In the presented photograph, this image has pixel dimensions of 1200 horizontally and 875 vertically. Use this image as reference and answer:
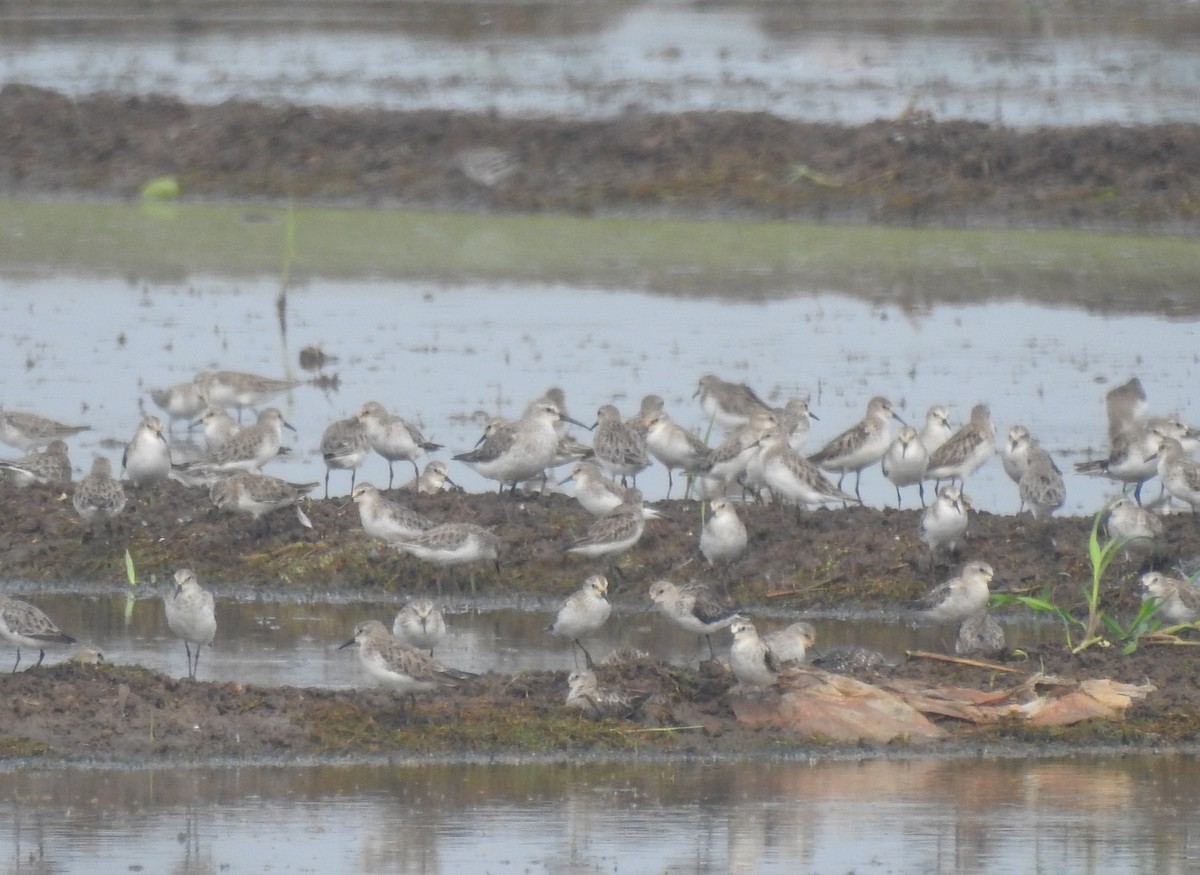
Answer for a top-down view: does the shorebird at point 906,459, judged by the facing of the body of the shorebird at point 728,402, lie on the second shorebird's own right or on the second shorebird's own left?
on the second shorebird's own left

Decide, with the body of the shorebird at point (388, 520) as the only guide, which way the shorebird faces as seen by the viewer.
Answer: to the viewer's left

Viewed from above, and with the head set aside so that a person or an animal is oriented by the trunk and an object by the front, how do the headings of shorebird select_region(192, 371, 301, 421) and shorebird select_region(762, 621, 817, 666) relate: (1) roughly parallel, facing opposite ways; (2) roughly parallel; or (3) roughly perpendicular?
roughly parallel, facing opposite ways

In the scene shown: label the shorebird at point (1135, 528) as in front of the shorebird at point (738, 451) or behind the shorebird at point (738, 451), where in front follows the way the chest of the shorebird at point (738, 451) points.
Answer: in front

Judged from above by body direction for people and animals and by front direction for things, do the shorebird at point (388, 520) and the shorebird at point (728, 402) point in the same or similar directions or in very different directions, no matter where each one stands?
same or similar directions

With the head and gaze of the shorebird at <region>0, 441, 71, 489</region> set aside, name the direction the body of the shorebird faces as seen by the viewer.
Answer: to the viewer's right

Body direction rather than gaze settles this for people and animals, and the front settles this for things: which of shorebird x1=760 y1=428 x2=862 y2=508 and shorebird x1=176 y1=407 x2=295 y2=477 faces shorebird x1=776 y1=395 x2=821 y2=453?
shorebird x1=176 y1=407 x2=295 y2=477

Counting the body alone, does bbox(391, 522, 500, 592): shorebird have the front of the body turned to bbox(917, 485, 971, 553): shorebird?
yes

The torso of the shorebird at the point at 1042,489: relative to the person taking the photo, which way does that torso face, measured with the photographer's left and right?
facing away from the viewer

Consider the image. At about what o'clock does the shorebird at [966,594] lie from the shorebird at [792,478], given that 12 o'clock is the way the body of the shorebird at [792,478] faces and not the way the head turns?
the shorebird at [966,594] is roughly at 8 o'clock from the shorebird at [792,478].

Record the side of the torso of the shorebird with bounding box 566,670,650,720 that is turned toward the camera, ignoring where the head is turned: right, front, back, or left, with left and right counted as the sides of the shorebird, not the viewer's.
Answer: left

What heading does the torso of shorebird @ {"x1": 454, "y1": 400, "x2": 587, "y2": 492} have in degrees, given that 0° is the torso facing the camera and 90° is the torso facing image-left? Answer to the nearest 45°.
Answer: approximately 270°

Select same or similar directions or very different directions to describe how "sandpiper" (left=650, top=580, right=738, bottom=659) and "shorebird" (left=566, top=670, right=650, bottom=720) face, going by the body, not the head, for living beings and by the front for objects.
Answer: same or similar directions

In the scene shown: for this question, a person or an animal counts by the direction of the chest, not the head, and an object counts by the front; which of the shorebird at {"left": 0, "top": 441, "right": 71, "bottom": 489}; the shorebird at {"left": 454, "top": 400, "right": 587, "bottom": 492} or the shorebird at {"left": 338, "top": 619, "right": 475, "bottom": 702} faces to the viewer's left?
the shorebird at {"left": 338, "top": 619, "right": 475, "bottom": 702}

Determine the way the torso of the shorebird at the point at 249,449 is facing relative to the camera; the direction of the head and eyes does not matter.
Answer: to the viewer's right

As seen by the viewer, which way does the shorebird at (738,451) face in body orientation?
to the viewer's right

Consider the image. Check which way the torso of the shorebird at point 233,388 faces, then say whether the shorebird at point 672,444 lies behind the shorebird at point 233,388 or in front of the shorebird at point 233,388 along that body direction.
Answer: behind

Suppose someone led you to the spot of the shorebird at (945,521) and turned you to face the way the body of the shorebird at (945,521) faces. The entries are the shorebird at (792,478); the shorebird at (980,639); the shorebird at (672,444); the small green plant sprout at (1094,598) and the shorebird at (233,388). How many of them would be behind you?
3

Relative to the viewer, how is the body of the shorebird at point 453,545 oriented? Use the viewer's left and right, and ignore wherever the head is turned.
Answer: facing to the right of the viewer
